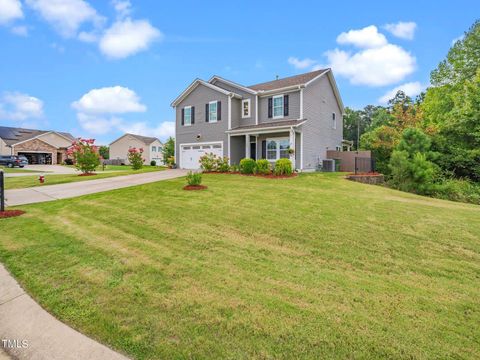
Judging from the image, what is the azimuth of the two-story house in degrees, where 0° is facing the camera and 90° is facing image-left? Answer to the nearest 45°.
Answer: approximately 45°

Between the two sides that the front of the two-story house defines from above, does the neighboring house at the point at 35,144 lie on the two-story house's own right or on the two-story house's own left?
on the two-story house's own right

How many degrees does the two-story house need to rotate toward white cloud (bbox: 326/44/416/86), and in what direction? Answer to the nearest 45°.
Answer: approximately 180°

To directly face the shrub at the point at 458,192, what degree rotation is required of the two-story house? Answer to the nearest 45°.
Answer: approximately 90° to its left

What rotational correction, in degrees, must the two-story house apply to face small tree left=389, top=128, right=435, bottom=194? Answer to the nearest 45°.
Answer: approximately 90° to its left
